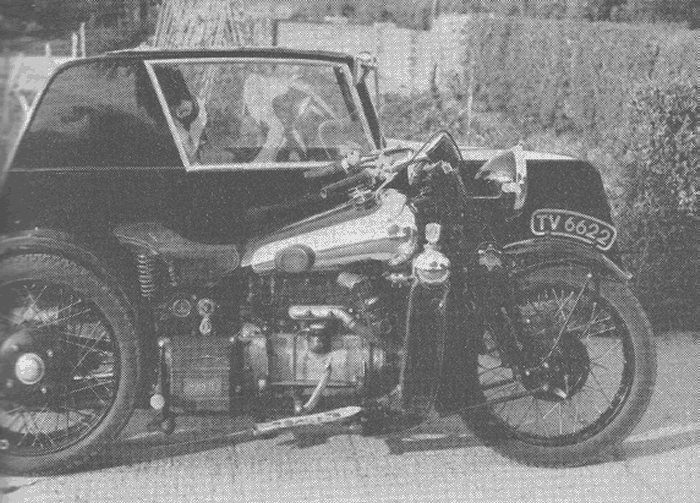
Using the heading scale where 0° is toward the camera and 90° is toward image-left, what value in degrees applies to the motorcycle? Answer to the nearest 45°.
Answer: approximately 270°
